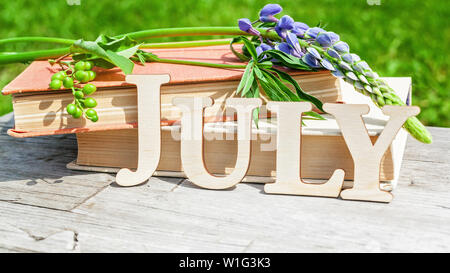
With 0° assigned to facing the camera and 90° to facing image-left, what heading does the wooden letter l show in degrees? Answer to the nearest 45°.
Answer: approximately 0°
